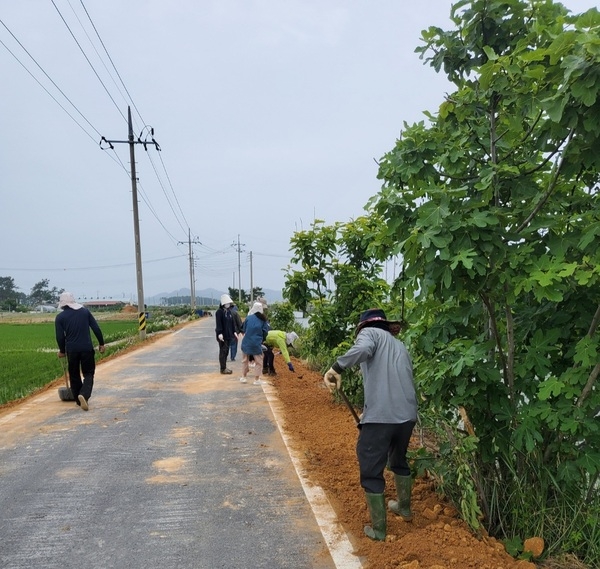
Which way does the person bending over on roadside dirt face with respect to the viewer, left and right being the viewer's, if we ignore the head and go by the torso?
facing to the right of the viewer

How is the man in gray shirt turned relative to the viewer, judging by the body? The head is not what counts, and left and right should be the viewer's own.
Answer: facing away from the viewer and to the left of the viewer

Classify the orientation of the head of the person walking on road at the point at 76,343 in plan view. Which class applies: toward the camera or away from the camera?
away from the camera

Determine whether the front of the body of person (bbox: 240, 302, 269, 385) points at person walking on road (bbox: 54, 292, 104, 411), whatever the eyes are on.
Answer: no

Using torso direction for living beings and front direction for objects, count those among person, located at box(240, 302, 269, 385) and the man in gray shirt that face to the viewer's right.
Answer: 0

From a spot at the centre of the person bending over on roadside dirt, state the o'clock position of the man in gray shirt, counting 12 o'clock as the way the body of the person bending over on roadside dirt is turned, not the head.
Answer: The man in gray shirt is roughly at 3 o'clock from the person bending over on roadside dirt.

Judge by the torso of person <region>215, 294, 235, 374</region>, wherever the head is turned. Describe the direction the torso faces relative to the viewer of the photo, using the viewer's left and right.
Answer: facing the viewer and to the right of the viewer

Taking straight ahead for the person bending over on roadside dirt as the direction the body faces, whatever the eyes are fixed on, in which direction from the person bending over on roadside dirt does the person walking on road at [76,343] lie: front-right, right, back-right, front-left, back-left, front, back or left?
back-right

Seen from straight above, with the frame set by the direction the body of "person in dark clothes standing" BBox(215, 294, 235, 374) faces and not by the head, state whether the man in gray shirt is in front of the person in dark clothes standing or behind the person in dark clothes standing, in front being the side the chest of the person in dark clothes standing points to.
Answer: in front

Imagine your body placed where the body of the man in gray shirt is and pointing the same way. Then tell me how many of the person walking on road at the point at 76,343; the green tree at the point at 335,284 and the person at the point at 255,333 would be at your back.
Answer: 0

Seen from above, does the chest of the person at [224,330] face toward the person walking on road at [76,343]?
no

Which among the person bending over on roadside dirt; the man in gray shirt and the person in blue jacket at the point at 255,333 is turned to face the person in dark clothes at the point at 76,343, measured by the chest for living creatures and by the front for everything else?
the man in gray shirt

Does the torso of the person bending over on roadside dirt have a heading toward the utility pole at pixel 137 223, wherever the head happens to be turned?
no
